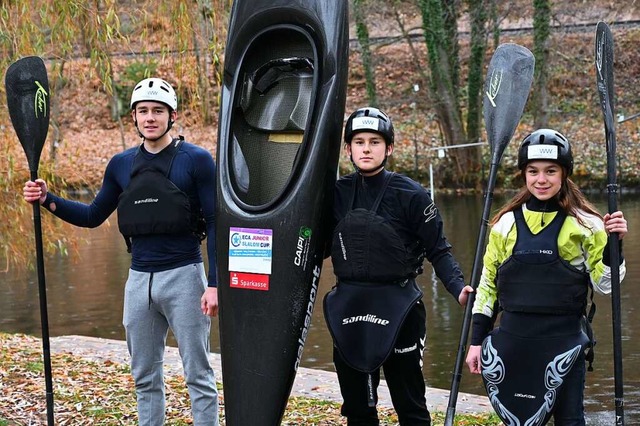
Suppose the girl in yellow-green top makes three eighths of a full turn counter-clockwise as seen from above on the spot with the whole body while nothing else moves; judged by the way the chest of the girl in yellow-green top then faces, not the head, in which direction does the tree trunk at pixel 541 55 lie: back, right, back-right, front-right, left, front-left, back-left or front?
front-left

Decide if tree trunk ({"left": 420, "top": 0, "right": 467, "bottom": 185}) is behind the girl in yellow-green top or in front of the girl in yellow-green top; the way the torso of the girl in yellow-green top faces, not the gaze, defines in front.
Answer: behind

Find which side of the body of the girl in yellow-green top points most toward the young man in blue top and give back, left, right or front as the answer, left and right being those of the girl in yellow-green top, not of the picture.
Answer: right

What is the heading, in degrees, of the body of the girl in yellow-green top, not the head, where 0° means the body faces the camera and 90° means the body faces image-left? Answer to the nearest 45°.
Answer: approximately 0°

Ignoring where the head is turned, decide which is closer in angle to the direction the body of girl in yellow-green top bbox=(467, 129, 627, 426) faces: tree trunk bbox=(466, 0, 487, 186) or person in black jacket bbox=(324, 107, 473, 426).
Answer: the person in black jacket

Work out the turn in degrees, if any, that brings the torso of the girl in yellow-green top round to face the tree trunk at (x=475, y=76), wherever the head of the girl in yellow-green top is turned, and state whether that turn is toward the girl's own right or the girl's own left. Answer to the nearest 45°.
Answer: approximately 180°

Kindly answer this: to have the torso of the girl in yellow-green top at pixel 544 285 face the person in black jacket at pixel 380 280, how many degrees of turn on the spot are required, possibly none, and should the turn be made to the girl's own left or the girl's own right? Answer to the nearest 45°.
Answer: approximately 90° to the girl's own right
